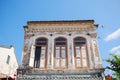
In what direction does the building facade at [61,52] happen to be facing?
toward the camera

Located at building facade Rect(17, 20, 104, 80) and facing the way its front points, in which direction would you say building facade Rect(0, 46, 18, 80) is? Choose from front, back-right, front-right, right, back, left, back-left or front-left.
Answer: back-right

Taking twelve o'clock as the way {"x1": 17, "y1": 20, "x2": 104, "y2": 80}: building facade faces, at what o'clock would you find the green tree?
The green tree is roughly at 9 o'clock from the building facade.
